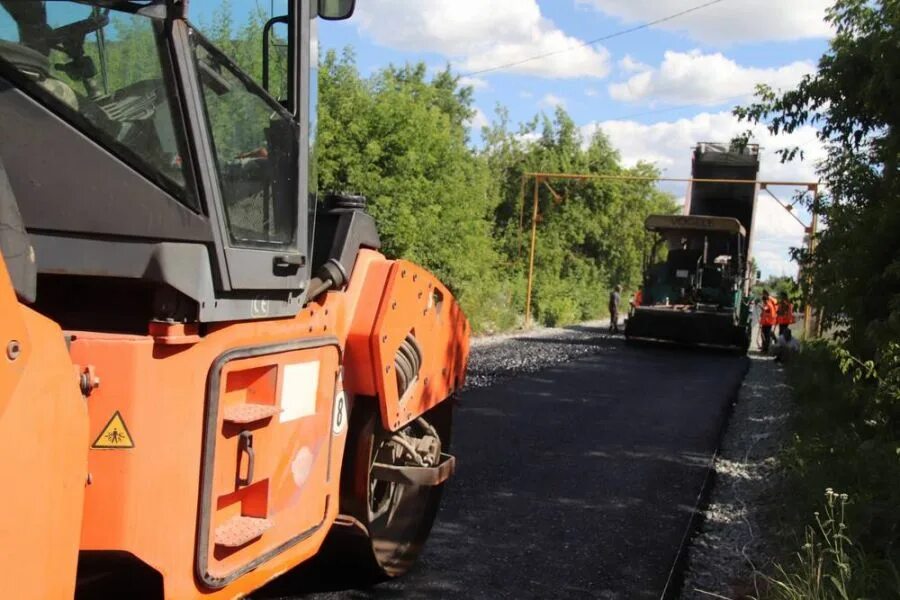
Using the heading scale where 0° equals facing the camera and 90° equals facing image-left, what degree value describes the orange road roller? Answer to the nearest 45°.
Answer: approximately 225°

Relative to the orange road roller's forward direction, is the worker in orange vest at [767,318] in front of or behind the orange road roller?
in front

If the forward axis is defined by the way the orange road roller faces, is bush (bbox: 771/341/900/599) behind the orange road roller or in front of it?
in front

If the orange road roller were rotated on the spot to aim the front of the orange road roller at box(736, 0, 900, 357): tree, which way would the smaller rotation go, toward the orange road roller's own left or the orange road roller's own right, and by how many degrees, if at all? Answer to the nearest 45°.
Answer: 0° — it already faces it

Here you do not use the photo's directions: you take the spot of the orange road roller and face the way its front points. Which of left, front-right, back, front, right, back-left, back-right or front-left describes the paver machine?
front
